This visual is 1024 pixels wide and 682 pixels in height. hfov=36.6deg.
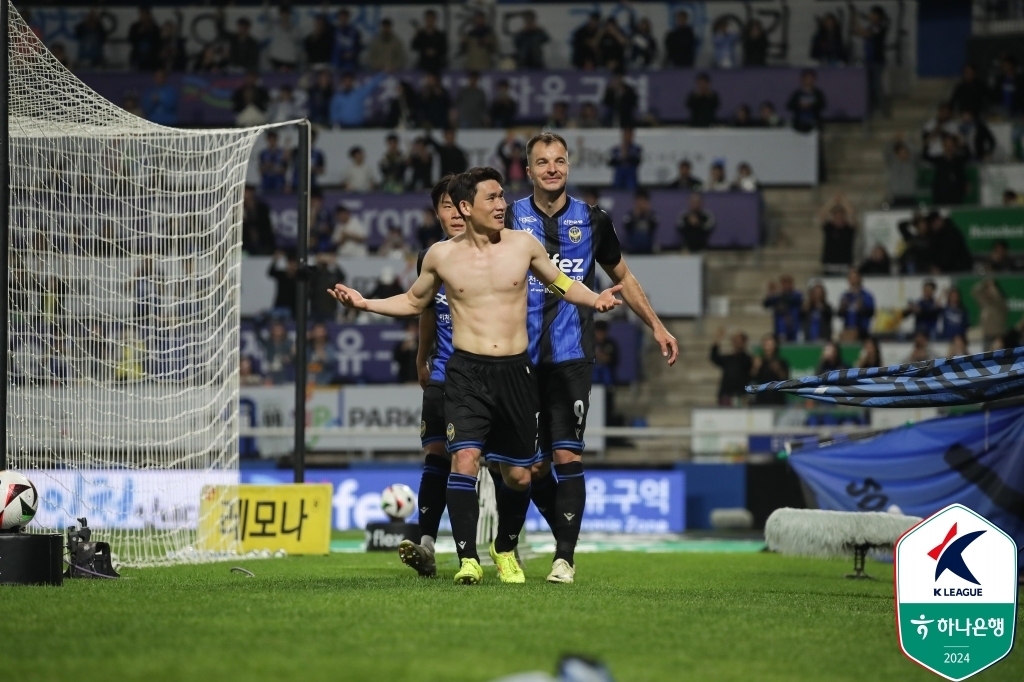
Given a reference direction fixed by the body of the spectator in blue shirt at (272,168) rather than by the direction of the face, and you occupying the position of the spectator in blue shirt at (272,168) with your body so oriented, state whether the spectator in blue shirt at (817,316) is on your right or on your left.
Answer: on your left

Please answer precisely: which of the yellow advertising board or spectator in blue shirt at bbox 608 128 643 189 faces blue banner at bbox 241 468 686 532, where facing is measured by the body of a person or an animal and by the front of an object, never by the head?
the spectator in blue shirt

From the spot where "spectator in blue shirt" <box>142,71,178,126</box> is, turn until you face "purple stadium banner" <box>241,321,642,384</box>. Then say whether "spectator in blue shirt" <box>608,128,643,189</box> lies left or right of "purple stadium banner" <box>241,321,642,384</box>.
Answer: left

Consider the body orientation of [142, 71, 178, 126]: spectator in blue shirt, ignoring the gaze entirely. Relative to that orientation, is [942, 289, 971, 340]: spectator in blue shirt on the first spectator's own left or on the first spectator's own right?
on the first spectator's own left

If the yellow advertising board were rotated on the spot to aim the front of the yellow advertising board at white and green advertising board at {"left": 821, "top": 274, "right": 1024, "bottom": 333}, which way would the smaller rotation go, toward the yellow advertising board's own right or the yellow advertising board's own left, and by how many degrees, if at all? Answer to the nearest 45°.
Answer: approximately 135° to the yellow advertising board's own left

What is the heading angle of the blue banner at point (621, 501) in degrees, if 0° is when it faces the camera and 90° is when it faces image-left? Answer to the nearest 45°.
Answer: approximately 0°

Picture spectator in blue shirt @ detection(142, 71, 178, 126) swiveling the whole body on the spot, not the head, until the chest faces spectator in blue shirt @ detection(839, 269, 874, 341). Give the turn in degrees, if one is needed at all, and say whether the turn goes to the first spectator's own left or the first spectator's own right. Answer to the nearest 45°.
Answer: approximately 45° to the first spectator's own left
